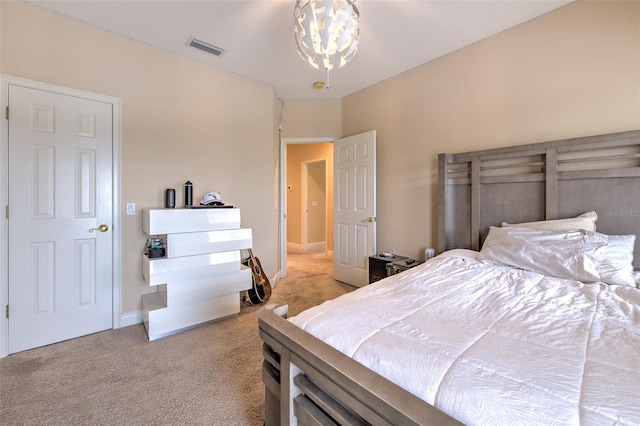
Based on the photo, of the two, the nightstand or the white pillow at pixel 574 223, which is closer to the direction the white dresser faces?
the white pillow

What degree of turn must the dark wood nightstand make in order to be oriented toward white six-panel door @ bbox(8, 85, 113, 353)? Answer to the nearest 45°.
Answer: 0° — it already faces it

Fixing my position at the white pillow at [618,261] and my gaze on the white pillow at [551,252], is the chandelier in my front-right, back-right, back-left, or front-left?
front-left

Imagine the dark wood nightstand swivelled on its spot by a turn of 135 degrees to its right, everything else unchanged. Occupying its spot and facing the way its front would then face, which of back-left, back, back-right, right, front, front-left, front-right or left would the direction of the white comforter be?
back

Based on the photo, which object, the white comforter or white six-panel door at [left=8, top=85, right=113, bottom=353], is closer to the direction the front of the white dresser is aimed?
the white comforter

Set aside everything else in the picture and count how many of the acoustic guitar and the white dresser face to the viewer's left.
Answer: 0

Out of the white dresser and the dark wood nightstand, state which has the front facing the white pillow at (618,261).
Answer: the white dresser

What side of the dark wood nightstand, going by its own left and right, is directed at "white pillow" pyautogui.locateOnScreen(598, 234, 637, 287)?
left

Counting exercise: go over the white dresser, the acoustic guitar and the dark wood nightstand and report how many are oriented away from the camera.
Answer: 0

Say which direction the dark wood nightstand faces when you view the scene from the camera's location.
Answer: facing the viewer and to the left of the viewer

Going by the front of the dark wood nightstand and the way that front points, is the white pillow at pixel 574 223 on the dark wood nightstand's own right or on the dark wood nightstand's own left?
on the dark wood nightstand's own left

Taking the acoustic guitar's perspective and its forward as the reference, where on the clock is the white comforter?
The white comforter is roughly at 1 o'clock from the acoustic guitar.

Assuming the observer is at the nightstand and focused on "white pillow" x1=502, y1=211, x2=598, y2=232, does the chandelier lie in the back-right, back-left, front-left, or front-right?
front-right

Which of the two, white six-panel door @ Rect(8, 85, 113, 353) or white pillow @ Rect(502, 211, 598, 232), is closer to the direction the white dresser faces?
the white pillow
